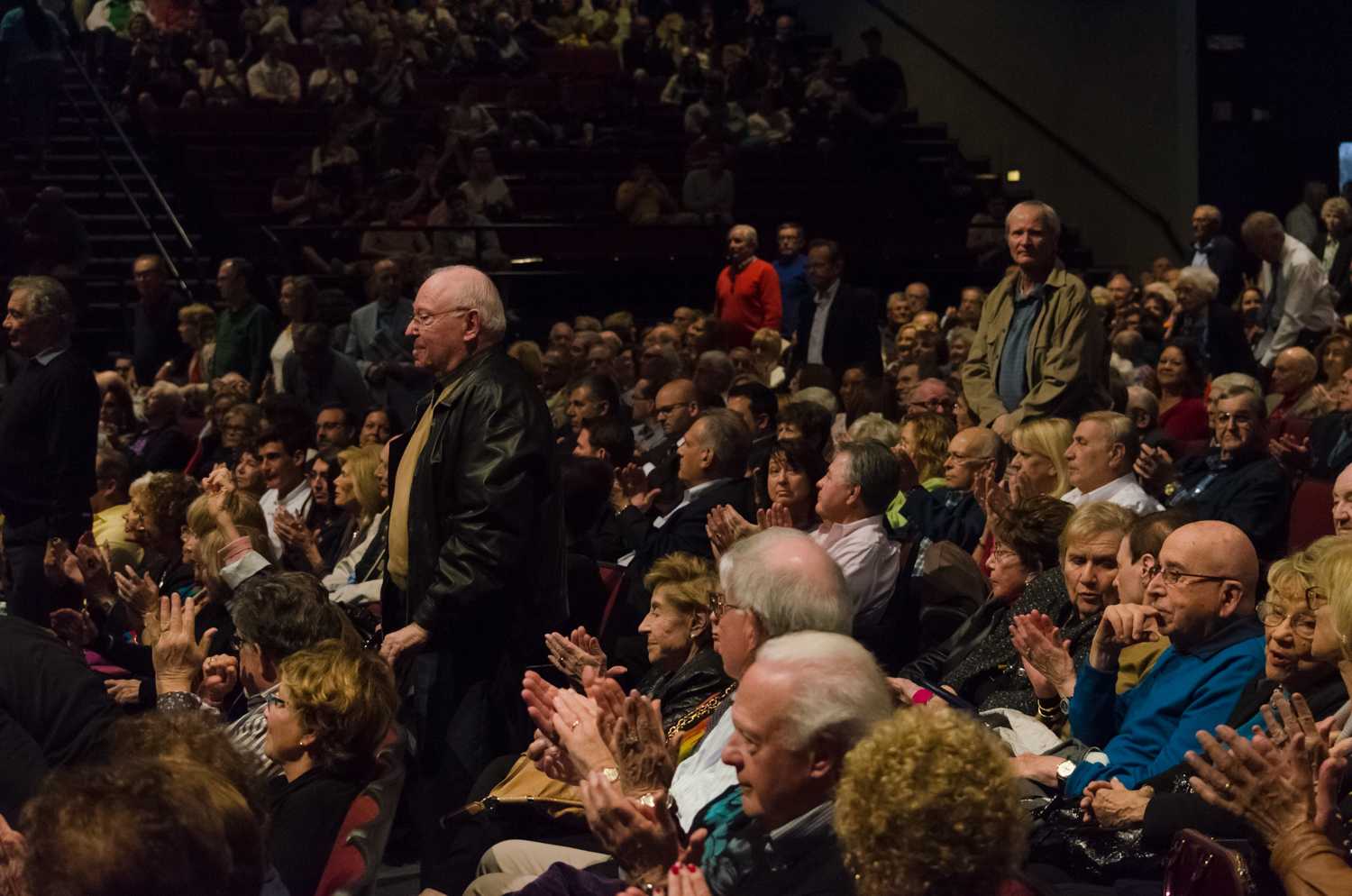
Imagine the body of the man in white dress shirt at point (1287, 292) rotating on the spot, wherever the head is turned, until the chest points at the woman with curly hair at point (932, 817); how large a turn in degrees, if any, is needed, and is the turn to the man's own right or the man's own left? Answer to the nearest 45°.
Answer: approximately 45° to the man's own left

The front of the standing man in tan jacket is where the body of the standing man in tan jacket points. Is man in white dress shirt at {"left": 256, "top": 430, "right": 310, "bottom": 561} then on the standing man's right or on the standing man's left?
on the standing man's right

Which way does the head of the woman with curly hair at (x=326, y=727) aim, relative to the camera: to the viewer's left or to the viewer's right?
to the viewer's left

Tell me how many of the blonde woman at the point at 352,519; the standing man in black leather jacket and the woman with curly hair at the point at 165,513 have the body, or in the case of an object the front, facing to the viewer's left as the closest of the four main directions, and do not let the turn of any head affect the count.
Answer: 3

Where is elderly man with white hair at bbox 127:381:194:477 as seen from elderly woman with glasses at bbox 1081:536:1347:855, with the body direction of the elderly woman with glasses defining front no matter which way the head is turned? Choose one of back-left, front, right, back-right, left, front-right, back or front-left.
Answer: right

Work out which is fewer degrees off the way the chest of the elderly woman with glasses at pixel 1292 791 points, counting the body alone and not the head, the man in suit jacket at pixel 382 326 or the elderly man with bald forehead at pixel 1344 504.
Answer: the man in suit jacket

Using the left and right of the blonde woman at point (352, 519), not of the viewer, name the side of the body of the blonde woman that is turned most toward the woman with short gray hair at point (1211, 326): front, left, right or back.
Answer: back

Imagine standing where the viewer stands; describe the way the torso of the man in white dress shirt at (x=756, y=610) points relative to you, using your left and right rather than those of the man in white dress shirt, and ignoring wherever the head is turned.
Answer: facing to the left of the viewer

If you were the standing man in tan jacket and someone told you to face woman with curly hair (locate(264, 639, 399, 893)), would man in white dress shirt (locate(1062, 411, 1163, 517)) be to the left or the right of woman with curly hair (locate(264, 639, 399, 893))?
left

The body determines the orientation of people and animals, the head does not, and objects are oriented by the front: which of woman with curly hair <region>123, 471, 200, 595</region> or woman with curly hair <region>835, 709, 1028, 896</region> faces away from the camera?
woman with curly hair <region>835, 709, 1028, 896</region>

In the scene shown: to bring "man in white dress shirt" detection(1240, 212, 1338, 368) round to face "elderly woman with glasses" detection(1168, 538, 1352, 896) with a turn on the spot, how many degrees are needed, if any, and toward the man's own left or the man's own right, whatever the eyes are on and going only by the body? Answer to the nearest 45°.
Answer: approximately 45° to the man's own left

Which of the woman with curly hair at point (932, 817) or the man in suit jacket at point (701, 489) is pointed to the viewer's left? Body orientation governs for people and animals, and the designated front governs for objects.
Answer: the man in suit jacket

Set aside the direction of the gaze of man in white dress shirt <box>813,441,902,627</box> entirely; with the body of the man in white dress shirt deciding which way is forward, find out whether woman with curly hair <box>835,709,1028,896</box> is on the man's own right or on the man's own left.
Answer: on the man's own left

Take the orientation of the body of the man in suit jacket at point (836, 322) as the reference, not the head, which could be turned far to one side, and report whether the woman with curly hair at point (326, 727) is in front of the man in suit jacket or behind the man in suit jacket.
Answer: in front
